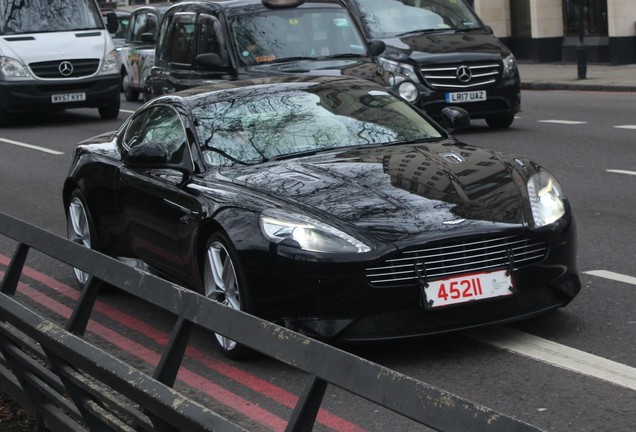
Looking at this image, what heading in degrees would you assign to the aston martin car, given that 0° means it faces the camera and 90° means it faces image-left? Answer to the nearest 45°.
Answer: approximately 315°

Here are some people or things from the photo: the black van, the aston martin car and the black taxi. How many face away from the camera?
0

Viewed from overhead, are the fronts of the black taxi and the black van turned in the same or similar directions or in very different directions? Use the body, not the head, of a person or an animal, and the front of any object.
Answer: same or similar directions

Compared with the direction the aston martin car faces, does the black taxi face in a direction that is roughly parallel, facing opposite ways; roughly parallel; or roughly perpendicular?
roughly parallel

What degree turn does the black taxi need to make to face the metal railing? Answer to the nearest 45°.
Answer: approximately 45° to its right

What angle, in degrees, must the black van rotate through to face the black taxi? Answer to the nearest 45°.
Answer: approximately 90° to its right

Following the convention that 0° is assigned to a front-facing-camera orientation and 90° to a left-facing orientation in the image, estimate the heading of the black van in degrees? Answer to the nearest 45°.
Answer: approximately 315°

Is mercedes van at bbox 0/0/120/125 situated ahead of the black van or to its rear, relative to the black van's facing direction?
to the rear

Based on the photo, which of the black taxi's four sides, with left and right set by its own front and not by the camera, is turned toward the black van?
left

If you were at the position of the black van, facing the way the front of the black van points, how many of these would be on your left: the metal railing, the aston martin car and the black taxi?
0

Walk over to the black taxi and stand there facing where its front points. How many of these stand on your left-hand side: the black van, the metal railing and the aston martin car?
1

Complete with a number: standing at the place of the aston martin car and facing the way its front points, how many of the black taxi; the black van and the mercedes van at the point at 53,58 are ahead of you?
0

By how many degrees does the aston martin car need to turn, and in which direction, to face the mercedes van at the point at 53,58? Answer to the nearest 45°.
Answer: approximately 135° to its left

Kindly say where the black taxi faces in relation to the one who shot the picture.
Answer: facing the viewer and to the right of the viewer

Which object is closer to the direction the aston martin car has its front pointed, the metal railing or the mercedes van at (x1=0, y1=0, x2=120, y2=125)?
the metal railing

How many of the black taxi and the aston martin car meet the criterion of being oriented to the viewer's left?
0
